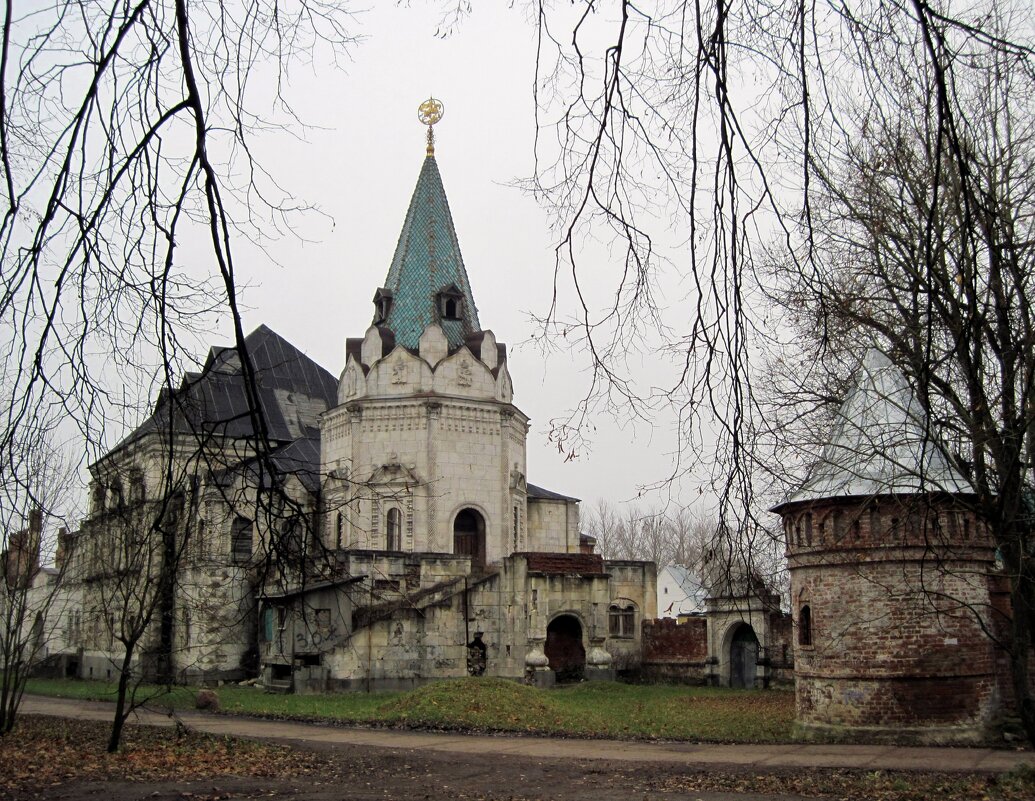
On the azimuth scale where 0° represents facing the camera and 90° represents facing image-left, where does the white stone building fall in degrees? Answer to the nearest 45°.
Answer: approximately 0°
